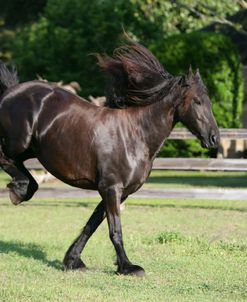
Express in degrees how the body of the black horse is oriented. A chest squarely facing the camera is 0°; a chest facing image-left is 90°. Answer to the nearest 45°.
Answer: approximately 270°
